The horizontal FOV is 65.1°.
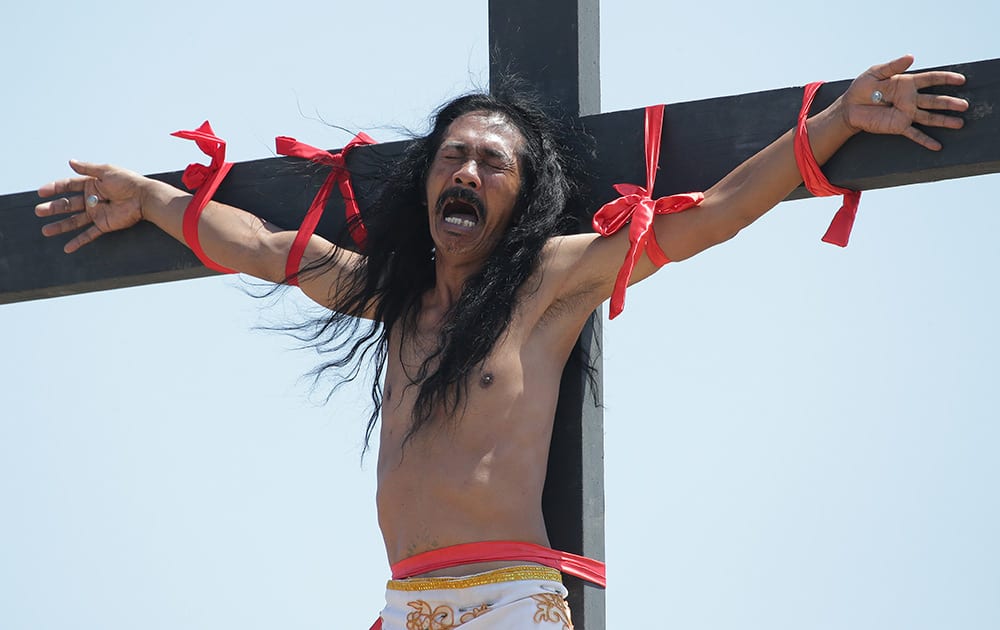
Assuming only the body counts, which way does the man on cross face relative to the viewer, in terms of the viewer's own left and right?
facing the viewer and to the left of the viewer
